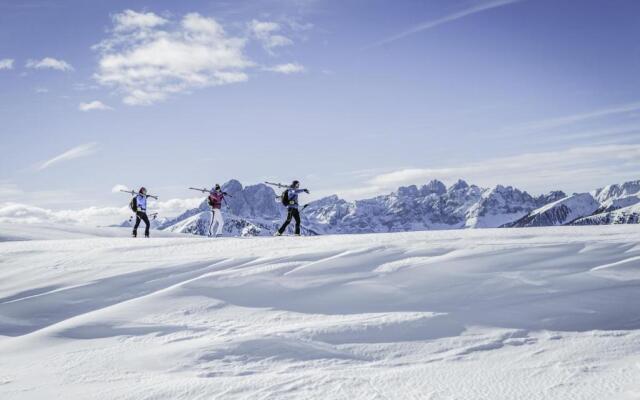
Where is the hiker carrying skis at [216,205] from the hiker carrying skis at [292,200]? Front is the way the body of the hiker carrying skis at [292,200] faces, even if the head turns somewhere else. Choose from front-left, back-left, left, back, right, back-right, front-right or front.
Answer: back-left

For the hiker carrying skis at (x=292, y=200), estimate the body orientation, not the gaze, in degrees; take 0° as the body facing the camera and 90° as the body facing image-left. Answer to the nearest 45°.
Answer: approximately 270°
